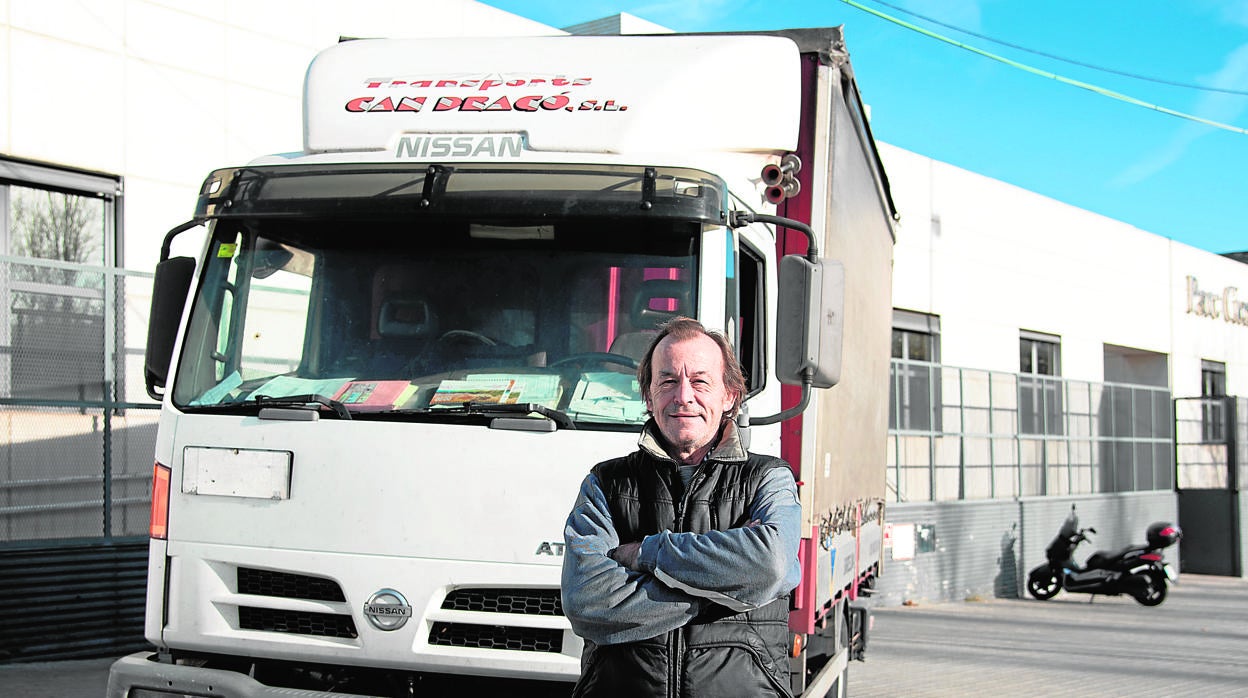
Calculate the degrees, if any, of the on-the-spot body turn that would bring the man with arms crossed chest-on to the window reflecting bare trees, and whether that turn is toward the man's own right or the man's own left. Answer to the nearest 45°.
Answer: approximately 135° to the man's own right

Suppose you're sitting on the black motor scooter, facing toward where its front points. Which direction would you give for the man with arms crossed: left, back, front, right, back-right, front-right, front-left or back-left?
left

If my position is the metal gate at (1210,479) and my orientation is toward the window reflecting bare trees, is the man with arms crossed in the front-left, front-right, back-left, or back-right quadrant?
front-left

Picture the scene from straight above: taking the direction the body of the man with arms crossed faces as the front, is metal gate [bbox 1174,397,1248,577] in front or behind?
behind

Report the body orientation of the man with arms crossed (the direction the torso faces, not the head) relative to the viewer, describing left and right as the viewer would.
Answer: facing the viewer

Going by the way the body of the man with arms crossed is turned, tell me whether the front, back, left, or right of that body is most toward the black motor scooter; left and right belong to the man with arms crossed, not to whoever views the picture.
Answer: back

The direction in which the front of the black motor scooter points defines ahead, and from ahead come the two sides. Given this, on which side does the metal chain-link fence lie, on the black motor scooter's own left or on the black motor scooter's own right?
on the black motor scooter's own left

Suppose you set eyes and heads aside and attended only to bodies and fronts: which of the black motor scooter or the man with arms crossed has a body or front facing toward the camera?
the man with arms crossed

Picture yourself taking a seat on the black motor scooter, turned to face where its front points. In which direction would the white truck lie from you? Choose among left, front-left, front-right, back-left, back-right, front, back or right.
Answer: left

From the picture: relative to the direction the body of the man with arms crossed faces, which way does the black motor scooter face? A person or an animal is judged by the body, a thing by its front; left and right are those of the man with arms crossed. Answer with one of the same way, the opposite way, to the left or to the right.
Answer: to the right

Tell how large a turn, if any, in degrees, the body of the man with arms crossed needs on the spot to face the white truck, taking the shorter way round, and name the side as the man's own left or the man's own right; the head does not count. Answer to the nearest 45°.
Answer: approximately 135° to the man's own right

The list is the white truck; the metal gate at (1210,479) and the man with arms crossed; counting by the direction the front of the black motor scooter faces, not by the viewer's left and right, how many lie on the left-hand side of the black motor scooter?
2

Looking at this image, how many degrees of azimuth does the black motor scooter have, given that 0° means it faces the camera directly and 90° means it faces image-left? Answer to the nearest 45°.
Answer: approximately 90°

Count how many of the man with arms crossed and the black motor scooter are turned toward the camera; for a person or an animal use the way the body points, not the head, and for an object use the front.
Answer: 1

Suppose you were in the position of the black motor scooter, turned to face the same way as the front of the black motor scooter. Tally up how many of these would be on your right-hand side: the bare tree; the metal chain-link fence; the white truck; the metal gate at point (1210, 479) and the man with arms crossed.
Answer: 1

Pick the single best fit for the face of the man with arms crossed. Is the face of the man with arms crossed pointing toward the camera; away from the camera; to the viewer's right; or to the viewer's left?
toward the camera
